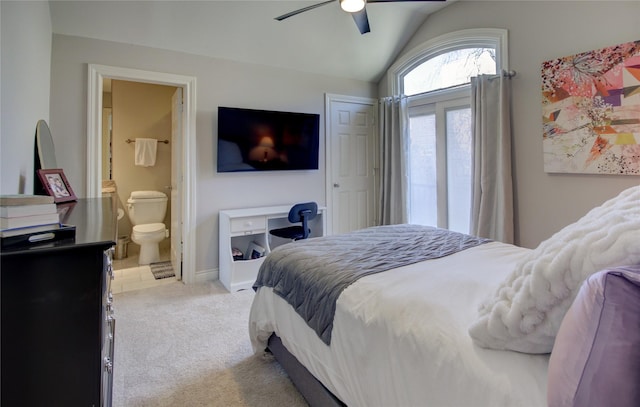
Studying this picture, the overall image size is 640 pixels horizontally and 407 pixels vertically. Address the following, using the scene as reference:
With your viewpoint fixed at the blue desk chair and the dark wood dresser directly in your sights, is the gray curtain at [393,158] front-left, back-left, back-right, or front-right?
back-left

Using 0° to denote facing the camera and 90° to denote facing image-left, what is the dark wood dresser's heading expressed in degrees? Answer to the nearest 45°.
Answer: approximately 270°

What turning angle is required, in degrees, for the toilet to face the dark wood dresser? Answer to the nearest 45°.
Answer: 0° — it already faces it

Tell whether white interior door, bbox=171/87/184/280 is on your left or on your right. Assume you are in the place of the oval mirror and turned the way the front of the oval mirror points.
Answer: on your left

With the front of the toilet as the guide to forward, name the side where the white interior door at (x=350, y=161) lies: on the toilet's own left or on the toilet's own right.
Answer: on the toilet's own left
